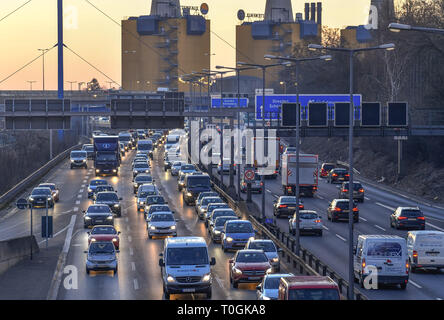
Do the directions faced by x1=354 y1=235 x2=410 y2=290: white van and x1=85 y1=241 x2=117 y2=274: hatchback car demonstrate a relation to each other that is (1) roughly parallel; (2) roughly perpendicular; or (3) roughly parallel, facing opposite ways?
roughly parallel, facing opposite ways

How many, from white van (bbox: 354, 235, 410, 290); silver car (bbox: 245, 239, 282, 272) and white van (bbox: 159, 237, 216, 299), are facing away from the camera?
1

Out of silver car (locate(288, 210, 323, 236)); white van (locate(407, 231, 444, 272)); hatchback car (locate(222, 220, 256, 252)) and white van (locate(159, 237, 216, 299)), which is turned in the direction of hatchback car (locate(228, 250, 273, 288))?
hatchback car (locate(222, 220, 256, 252))

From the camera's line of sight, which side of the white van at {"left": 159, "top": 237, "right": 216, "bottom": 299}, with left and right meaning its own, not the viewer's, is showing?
front

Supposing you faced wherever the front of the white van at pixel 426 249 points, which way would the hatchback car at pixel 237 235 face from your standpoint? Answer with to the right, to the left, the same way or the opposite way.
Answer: the opposite way

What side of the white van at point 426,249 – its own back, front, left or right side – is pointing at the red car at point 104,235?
left

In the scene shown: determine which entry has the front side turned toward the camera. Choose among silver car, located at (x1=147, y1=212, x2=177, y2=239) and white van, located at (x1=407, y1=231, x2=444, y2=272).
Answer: the silver car

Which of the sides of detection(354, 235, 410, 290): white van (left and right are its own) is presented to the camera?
back

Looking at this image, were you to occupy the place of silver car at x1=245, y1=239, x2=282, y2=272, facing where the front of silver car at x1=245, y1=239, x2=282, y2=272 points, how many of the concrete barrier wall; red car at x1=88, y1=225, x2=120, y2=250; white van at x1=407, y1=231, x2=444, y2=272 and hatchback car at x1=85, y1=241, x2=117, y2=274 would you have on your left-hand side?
1

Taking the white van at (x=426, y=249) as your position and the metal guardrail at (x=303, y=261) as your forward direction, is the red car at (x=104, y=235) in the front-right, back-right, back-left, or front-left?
front-right

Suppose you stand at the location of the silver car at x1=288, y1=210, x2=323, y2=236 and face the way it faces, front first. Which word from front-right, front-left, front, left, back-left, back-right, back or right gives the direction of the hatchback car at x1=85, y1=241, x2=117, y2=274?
left

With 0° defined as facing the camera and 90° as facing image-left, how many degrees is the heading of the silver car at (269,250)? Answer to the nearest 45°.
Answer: approximately 0°

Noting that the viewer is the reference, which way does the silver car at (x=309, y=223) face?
facing away from the viewer and to the left of the viewer

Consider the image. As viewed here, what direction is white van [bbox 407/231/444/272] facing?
away from the camera

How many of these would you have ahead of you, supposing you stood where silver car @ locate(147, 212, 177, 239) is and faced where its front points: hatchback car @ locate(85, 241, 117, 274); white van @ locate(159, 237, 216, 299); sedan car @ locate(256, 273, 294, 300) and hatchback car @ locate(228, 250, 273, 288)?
4

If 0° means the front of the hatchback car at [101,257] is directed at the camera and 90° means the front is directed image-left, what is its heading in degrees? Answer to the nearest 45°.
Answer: approximately 0°

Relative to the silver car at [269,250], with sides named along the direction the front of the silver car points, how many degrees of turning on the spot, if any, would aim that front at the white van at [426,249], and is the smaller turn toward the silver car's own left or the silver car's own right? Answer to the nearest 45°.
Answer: approximately 90° to the silver car's own left

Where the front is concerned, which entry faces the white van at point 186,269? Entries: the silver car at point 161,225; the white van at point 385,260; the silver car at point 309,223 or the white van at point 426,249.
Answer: the silver car at point 161,225

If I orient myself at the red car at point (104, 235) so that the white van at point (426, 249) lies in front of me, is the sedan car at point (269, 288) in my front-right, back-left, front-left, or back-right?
front-right

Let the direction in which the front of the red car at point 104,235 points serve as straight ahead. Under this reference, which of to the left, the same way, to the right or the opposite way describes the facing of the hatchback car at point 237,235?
the same way

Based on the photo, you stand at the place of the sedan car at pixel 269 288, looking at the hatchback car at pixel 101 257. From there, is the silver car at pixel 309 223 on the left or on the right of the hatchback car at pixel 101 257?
right

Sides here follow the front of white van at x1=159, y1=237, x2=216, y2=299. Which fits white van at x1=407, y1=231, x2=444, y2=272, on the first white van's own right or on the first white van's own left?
on the first white van's own left
